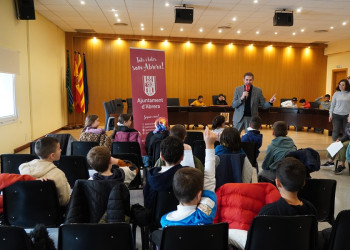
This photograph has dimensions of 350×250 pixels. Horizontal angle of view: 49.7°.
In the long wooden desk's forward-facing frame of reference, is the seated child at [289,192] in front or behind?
in front

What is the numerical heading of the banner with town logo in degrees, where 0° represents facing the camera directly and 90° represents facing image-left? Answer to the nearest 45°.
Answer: approximately 0°

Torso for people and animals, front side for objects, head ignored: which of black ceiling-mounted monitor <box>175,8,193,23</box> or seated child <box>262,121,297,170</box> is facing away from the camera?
the seated child

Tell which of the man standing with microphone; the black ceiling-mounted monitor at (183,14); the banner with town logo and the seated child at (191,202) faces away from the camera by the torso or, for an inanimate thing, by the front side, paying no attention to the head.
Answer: the seated child

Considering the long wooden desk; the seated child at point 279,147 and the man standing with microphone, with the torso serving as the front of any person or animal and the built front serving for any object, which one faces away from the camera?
the seated child

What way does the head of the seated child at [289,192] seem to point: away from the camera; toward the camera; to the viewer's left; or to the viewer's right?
away from the camera

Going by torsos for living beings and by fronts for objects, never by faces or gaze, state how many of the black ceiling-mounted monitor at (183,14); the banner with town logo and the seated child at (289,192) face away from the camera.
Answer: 1

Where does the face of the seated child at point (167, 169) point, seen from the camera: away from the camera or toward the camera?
away from the camera

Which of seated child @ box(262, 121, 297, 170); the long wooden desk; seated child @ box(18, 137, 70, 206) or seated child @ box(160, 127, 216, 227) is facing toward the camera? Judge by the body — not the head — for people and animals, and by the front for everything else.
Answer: the long wooden desk

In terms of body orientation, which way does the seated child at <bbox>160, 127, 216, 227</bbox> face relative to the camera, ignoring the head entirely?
away from the camera

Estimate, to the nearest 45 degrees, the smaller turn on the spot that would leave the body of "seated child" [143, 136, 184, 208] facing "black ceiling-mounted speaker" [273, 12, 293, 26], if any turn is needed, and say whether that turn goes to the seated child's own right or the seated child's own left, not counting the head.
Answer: approximately 45° to the seated child's own right

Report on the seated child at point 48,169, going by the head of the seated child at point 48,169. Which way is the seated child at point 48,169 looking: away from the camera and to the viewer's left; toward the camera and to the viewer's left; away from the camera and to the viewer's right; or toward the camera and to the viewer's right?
away from the camera and to the viewer's right

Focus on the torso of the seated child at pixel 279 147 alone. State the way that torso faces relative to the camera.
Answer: away from the camera
